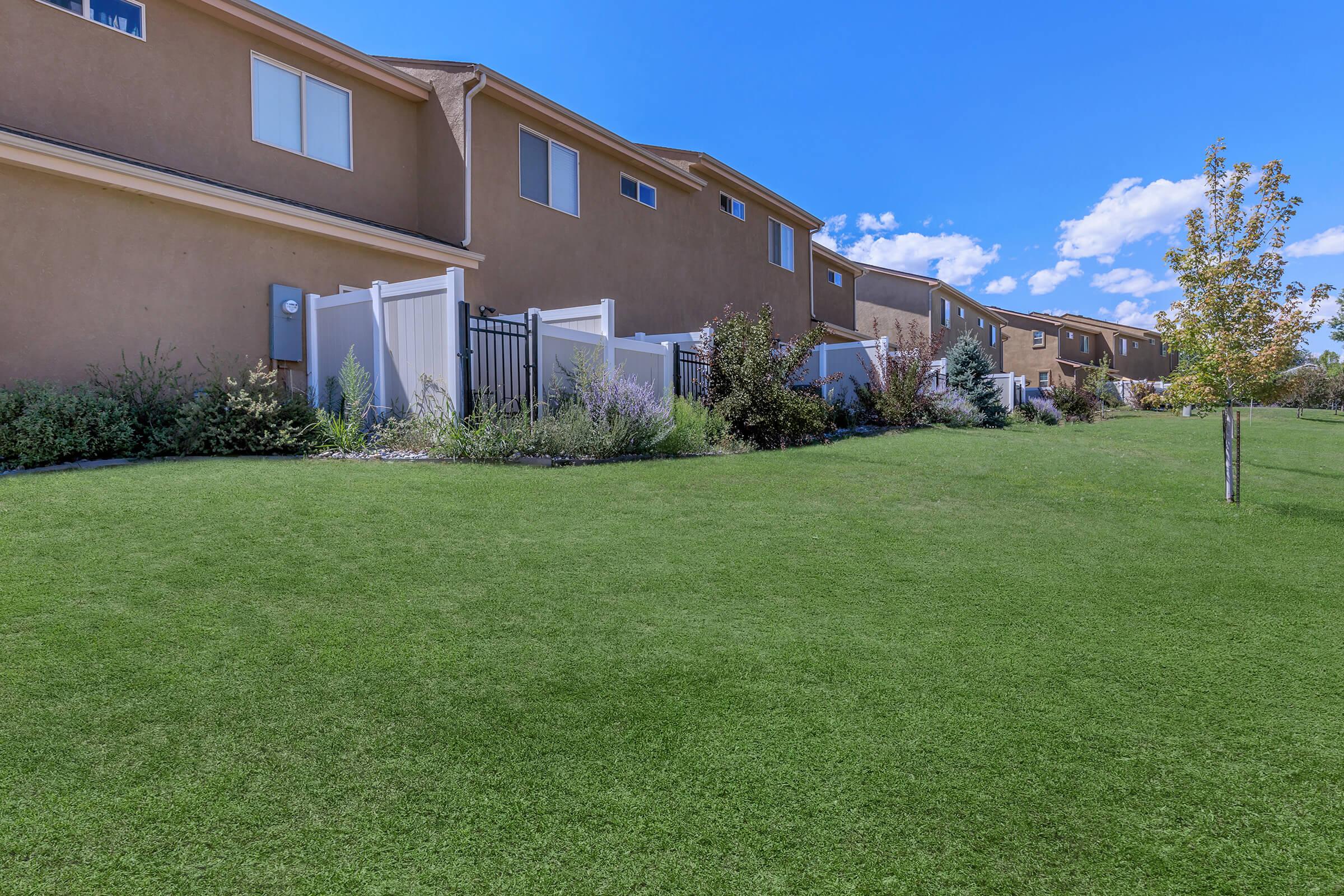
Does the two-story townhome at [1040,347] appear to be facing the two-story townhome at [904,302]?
no

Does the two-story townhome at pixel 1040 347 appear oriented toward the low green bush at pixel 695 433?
no

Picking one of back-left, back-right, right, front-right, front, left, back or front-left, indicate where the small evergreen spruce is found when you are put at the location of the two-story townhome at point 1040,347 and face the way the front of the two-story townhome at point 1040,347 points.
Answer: left

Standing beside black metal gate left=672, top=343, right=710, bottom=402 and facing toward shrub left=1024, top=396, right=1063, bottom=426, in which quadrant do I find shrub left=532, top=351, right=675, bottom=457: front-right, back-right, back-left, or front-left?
back-right

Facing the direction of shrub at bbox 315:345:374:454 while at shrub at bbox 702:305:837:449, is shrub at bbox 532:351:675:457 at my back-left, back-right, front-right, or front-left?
front-left

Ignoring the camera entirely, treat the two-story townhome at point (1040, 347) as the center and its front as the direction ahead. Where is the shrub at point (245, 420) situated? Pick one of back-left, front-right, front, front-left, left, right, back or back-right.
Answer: left

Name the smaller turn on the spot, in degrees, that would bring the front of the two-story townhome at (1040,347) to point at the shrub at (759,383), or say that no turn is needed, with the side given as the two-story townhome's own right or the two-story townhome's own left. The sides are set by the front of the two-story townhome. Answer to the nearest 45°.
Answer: approximately 90° to the two-story townhome's own left

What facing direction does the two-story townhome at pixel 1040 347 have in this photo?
to the viewer's left

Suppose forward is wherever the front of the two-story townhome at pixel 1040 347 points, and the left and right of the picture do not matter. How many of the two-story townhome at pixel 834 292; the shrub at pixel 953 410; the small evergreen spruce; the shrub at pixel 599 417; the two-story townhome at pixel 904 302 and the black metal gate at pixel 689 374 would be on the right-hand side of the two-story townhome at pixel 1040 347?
0

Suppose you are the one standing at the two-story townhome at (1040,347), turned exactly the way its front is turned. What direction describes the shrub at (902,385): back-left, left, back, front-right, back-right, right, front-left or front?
left

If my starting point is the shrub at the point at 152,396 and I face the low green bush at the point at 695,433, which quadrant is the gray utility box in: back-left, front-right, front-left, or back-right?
front-left

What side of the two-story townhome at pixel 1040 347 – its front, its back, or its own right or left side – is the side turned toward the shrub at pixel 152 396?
left

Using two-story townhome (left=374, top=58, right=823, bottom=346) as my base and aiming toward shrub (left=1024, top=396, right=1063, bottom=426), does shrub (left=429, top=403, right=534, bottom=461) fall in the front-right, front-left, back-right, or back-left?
back-right

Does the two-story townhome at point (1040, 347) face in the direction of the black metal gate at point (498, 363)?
no

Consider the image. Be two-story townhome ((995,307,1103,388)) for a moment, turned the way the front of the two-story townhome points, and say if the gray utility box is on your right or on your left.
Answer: on your left
